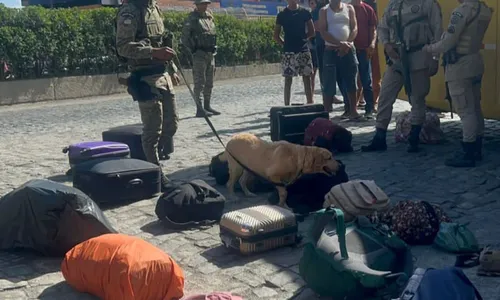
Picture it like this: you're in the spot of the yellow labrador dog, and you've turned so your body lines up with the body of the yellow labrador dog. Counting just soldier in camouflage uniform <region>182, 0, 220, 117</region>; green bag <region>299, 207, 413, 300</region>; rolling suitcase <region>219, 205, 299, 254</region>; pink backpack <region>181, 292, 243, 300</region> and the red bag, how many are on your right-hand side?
3

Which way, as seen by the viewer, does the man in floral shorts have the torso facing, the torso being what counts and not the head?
toward the camera

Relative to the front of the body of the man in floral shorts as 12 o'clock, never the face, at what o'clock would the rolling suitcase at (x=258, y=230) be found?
The rolling suitcase is roughly at 12 o'clock from the man in floral shorts.

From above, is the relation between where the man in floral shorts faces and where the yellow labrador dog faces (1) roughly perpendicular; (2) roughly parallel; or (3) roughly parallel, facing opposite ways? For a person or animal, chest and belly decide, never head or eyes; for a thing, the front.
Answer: roughly perpendicular

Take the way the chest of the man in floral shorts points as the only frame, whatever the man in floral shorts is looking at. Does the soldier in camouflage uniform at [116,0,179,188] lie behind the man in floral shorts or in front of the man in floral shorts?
in front

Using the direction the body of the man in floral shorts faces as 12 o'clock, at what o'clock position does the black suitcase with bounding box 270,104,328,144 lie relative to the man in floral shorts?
The black suitcase is roughly at 12 o'clock from the man in floral shorts.

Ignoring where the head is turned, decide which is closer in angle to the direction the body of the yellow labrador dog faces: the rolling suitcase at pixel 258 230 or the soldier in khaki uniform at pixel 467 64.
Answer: the soldier in khaki uniform

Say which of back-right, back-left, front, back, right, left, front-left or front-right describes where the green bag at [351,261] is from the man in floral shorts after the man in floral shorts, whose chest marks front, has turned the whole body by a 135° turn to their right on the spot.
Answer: back-left

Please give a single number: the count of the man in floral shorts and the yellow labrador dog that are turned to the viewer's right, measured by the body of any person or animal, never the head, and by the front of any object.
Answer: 1

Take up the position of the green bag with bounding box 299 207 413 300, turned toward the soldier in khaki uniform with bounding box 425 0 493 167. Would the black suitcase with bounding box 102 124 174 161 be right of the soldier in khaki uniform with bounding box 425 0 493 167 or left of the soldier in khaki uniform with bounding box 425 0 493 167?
left

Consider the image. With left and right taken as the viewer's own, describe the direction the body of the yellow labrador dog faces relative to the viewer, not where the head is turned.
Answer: facing to the right of the viewer

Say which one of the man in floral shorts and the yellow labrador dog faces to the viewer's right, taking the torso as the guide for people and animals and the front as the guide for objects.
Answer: the yellow labrador dog

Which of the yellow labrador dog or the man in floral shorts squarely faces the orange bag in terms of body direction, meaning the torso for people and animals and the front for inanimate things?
the man in floral shorts

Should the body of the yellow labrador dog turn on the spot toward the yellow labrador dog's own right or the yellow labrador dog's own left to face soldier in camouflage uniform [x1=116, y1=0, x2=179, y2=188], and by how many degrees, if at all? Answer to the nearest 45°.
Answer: approximately 135° to the yellow labrador dog's own left

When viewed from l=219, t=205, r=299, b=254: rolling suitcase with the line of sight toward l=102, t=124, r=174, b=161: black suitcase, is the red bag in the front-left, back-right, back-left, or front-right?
front-right

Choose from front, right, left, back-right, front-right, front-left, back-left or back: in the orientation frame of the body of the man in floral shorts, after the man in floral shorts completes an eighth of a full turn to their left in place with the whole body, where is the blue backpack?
front-right

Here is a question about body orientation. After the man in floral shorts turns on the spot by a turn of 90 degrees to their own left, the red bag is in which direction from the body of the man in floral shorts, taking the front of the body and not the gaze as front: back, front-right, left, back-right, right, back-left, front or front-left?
right

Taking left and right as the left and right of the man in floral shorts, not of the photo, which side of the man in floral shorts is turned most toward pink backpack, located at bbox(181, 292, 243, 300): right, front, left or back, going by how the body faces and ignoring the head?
front
